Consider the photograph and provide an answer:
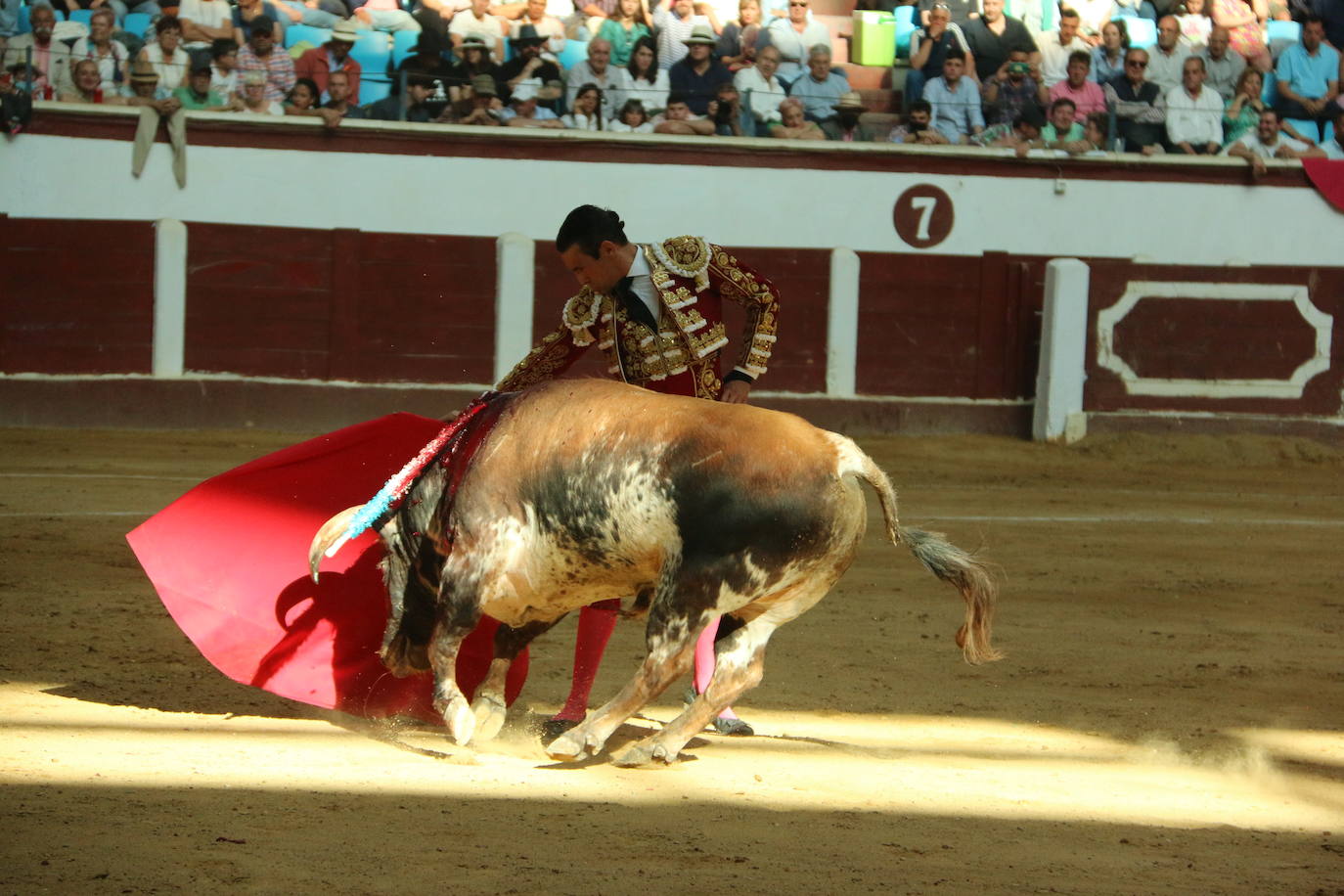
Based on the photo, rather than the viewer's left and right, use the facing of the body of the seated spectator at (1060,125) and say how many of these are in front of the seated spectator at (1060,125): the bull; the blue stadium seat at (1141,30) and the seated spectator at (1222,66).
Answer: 1

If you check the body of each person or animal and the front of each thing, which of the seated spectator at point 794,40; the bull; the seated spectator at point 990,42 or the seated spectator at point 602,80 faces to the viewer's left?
the bull

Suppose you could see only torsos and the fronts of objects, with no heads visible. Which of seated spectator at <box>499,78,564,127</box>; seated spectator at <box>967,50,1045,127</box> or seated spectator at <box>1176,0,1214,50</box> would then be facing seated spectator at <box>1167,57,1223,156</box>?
seated spectator at <box>1176,0,1214,50</box>

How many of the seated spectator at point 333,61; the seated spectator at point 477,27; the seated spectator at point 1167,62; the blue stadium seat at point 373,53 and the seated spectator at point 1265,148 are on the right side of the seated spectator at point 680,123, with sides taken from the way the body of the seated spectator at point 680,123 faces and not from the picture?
3
